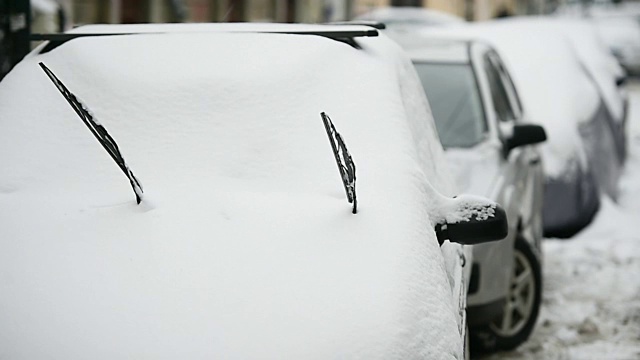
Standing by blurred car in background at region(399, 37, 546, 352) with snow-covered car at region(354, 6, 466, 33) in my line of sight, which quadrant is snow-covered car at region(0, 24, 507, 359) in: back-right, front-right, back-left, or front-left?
back-left

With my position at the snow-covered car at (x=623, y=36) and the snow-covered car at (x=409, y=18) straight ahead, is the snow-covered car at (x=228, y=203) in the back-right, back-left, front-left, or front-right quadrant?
front-left

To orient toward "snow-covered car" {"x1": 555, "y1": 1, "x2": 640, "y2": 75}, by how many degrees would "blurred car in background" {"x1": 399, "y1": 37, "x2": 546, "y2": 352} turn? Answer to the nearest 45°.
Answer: approximately 135° to its right

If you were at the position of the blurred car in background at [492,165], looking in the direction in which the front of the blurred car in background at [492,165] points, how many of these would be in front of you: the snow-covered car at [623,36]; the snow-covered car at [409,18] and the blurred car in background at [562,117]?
0

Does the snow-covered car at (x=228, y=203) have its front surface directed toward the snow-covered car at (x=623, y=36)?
no

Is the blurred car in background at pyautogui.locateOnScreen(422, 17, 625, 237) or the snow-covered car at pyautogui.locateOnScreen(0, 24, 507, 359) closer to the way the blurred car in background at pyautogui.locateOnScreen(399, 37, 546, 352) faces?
the snow-covered car

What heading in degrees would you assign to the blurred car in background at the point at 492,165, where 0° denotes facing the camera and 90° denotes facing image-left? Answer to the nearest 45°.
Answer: approximately 45°

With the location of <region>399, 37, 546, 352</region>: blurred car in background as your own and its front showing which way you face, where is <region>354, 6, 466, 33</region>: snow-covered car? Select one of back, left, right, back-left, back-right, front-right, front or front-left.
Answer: back-right

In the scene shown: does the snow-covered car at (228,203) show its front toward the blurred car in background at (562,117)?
no

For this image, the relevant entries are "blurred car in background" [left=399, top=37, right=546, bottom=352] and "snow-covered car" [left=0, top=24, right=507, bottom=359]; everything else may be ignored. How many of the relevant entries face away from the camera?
0

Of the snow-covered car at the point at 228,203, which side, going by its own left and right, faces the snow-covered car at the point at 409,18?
back

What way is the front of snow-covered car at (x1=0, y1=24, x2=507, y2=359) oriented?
toward the camera

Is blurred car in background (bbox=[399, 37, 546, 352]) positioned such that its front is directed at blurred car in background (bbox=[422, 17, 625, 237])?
no
